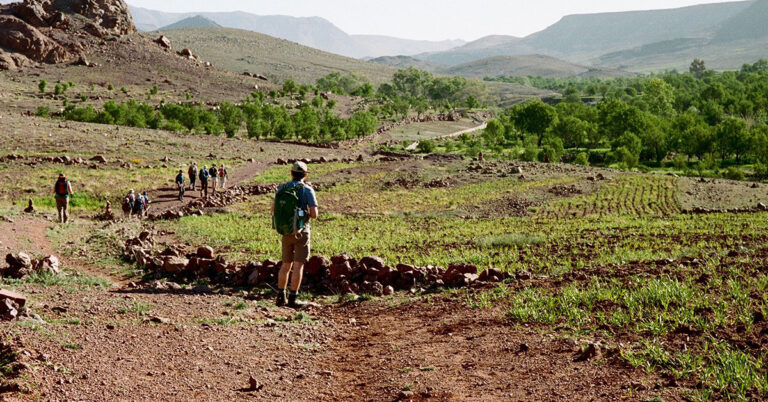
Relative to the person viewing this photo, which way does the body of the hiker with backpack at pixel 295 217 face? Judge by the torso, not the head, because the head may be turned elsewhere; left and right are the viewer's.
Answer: facing away from the viewer and to the right of the viewer

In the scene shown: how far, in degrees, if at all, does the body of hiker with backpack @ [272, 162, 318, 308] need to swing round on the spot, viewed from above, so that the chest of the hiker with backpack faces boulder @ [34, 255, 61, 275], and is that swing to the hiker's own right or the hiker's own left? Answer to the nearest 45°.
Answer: approximately 90° to the hiker's own left

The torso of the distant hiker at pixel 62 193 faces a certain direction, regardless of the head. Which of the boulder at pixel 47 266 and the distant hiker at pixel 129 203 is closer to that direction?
the distant hiker

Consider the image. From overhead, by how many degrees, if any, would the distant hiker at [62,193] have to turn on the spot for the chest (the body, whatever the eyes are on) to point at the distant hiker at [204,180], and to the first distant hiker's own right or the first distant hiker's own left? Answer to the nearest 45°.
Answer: approximately 45° to the first distant hiker's own right

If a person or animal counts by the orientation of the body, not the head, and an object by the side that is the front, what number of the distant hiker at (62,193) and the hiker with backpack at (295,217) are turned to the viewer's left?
0

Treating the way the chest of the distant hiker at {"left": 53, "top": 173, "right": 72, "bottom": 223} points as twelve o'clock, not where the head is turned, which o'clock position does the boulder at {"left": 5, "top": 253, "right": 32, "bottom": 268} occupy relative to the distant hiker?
The boulder is roughly at 6 o'clock from the distant hiker.

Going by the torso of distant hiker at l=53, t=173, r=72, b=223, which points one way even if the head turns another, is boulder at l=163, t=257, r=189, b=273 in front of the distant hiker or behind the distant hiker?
behind

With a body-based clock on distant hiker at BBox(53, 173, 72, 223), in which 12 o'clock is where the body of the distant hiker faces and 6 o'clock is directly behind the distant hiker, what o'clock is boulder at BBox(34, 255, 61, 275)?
The boulder is roughly at 6 o'clock from the distant hiker.

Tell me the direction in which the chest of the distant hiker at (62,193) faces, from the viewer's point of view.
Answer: away from the camera

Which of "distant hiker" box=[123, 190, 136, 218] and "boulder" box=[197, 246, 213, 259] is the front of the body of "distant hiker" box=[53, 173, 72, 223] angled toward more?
the distant hiker

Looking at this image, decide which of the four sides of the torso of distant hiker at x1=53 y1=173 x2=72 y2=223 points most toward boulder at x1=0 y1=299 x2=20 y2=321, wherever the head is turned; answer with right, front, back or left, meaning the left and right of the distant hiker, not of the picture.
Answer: back

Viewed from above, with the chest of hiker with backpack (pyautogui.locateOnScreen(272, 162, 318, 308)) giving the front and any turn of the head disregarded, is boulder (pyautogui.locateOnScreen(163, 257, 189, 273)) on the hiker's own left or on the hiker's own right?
on the hiker's own left

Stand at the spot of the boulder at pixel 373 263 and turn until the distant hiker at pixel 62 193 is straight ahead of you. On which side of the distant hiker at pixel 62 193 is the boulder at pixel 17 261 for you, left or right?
left

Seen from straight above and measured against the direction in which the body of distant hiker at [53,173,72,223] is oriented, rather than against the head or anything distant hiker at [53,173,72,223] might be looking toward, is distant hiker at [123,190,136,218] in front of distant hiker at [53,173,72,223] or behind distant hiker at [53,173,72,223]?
in front

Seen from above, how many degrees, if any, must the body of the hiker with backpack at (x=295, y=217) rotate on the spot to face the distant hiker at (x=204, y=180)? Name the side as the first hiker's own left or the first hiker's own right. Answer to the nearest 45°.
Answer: approximately 45° to the first hiker's own left

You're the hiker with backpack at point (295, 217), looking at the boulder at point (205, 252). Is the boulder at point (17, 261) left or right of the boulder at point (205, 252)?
left
